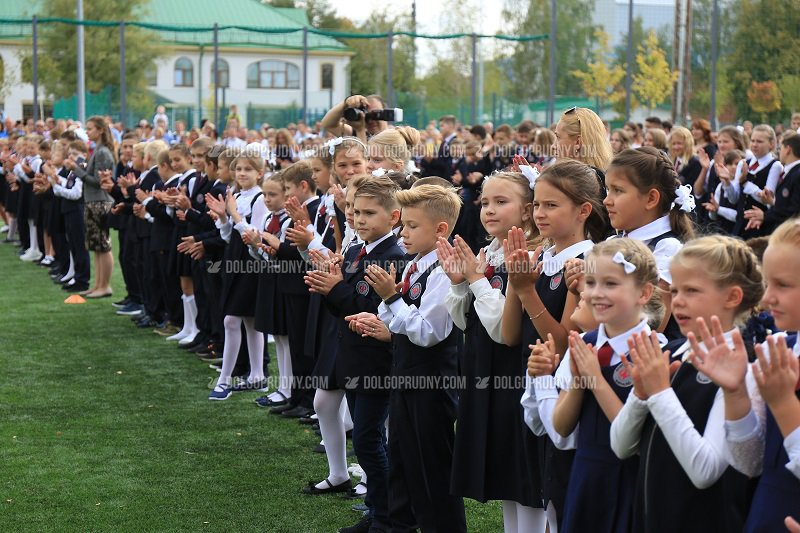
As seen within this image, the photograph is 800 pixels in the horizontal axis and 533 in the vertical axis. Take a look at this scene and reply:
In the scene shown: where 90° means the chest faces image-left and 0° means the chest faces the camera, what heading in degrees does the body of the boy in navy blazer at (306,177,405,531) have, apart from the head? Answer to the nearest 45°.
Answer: approximately 45°

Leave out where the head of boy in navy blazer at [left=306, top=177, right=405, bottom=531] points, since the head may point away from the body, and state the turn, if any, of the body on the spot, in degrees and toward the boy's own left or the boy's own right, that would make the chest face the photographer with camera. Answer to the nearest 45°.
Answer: approximately 135° to the boy's own right

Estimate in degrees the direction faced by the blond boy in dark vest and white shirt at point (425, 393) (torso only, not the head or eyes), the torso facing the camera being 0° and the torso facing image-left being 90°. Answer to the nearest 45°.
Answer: approximately 45°

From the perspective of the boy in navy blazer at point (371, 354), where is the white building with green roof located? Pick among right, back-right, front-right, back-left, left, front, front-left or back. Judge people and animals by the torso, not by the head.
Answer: back-right

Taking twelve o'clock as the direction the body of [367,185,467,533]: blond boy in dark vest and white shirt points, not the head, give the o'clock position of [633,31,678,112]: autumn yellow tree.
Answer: The autumn yellow tree is roughly at 5 o'clock from the blond boy in dark vest and white shirt.

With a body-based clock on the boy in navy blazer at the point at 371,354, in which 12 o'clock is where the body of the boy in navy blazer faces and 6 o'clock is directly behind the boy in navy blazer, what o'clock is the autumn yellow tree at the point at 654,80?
The autumn yellow tree is roughly at 5 o'clock from the boy in navy blazer.

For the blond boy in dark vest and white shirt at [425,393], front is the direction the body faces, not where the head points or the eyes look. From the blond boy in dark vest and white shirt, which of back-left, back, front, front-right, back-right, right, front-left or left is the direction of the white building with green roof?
back-right

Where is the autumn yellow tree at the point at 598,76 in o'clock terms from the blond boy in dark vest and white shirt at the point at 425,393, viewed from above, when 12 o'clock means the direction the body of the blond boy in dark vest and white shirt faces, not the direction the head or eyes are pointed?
The autumn yellow tree is roughly at 5 o'clock from the blond boy in dark vest and white shirt.

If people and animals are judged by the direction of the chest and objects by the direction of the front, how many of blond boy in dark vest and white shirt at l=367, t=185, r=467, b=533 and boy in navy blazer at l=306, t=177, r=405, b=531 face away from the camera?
0

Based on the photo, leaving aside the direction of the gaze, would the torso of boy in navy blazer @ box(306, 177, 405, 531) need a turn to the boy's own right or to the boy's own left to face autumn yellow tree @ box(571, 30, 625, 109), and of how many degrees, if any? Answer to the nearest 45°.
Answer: approximately 135° to the boy's own right

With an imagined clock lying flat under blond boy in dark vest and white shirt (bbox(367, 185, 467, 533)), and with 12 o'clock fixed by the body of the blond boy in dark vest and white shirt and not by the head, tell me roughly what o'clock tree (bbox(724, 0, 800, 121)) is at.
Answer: The tree is roughly at 5 o'clock from the blond boy in dark vest and white shirt.
